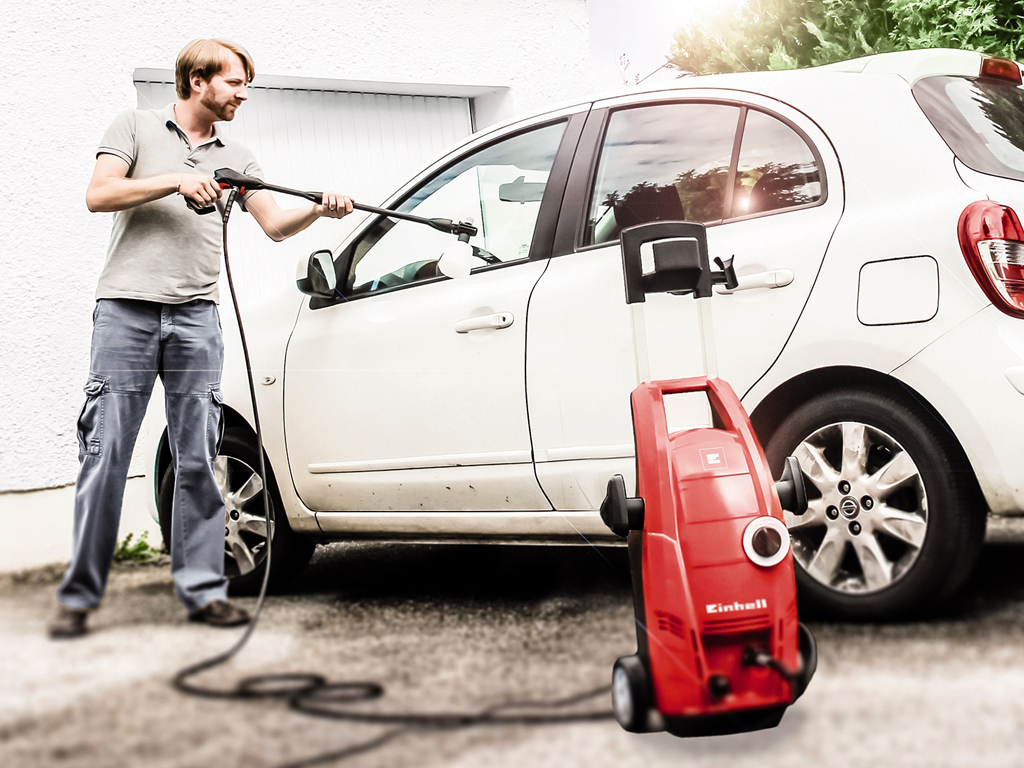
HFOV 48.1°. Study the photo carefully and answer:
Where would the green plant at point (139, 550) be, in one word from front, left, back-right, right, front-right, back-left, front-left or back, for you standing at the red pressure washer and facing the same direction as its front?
back

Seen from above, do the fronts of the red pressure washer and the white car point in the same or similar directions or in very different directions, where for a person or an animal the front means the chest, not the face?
very different directions

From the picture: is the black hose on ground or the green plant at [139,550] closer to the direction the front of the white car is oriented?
the green plant

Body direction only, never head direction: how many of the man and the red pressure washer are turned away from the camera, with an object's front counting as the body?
0

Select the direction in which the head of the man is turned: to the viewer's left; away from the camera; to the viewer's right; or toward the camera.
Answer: to the viewer's right

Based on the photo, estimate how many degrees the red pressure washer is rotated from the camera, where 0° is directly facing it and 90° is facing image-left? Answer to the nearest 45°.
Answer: approximately 315°

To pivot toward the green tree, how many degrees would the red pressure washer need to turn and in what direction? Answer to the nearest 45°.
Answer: approximately 135° to its left

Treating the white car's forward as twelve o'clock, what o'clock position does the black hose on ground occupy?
The black hose on ground is roughly at 9 o'clock from the white car.

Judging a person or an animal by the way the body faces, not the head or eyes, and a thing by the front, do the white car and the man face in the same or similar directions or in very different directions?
very different directions

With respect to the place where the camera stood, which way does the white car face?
facing away from the viewer and to the left of the viewer

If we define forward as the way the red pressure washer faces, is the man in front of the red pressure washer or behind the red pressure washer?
behind
